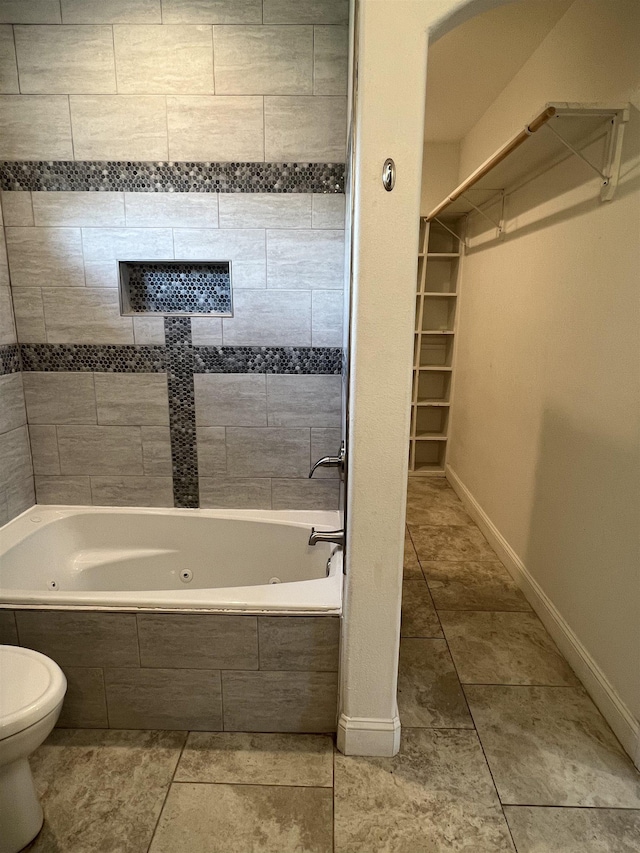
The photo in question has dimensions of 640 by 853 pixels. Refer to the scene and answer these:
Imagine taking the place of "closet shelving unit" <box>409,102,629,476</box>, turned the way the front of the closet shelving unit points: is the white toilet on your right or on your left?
on your left

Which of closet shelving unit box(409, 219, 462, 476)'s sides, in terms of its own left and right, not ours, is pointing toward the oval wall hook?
front

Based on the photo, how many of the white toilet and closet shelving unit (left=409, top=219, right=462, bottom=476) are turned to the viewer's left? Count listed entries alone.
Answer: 0

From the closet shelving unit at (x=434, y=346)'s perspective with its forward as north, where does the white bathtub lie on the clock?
The white bathtub is roughly at 1 o'clock from the closet shelving unit.

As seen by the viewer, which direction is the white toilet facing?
to the viewer's right

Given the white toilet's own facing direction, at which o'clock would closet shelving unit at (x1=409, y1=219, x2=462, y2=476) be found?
The closet shelving unit is roughly at 11 o'clock from the white toilet.

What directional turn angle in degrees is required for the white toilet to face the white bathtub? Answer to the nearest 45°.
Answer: approximately 45° to its left

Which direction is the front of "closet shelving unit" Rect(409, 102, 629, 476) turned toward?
to the viewer's left
